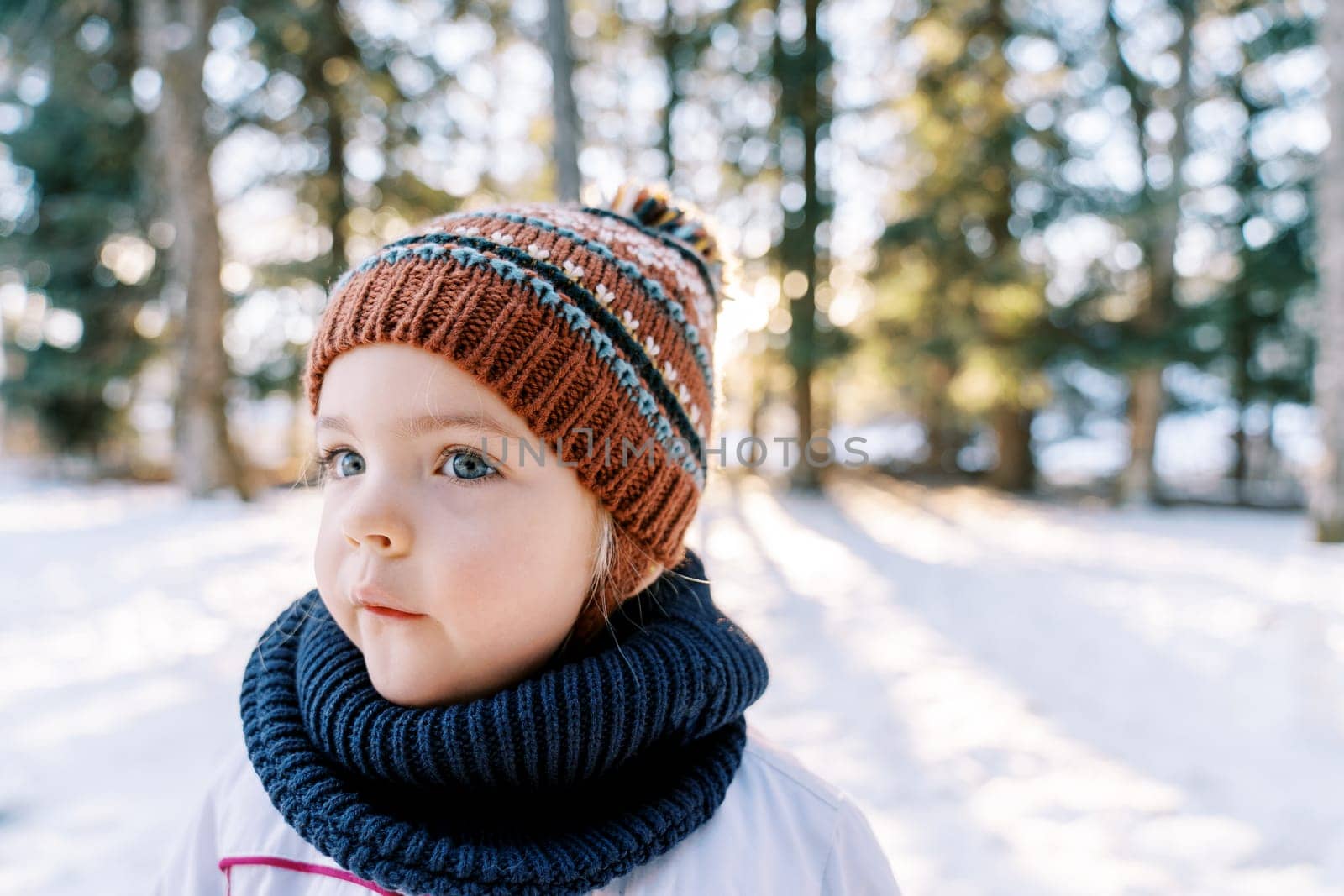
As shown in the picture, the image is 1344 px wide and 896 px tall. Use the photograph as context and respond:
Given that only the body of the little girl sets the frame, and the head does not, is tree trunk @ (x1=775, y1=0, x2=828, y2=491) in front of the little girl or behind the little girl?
behind

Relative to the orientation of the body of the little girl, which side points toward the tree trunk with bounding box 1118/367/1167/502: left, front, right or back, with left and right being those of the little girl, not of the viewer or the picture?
back

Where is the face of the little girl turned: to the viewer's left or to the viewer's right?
to the viewer's left

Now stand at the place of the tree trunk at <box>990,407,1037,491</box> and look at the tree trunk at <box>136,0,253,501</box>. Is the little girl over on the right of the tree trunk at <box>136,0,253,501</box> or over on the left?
left

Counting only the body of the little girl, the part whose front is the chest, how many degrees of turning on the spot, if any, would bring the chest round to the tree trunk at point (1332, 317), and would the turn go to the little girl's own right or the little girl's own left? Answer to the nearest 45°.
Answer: approximately 180°

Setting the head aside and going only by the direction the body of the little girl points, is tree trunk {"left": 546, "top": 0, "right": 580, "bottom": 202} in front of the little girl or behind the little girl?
behind

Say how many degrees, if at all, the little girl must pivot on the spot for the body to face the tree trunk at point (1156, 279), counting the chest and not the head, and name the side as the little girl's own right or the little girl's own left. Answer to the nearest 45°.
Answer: approximately 180°

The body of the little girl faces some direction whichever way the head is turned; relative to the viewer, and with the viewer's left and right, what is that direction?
facing the viewer and to the left of the viewer

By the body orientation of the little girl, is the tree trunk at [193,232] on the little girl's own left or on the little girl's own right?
on the little girl's own right
